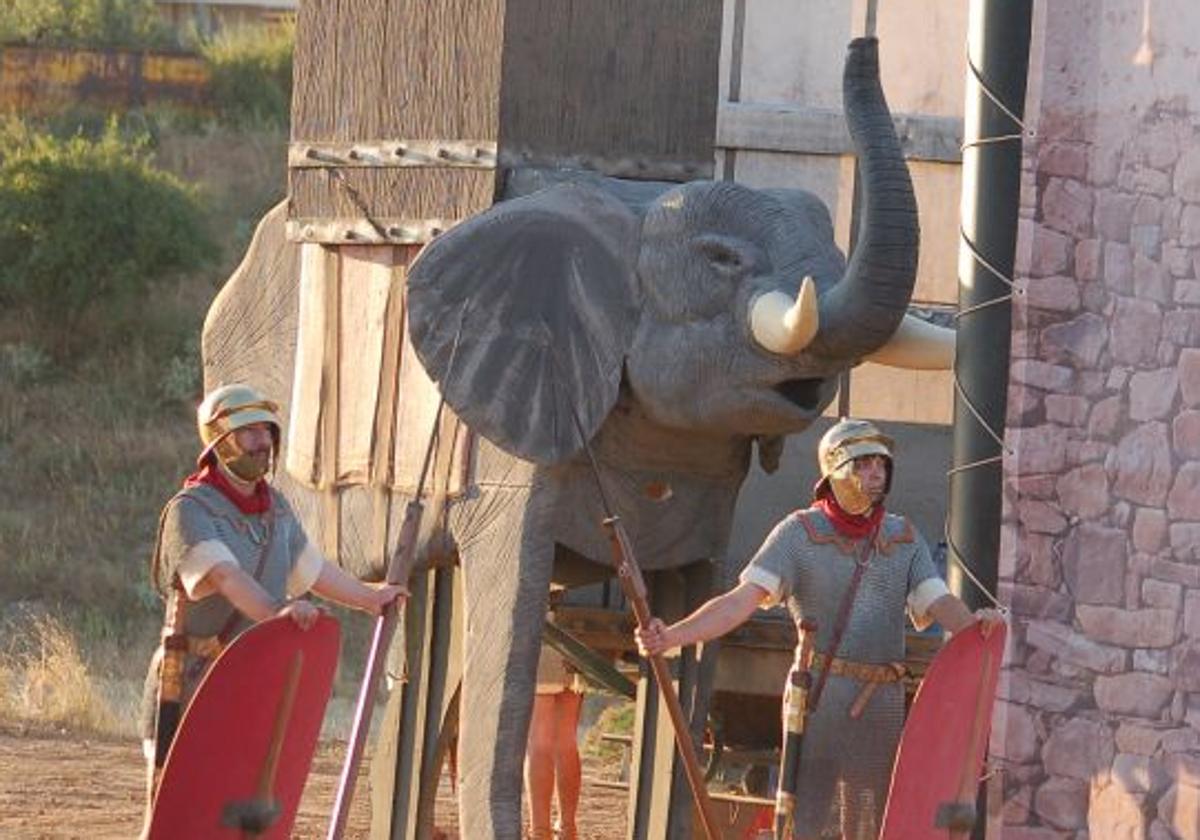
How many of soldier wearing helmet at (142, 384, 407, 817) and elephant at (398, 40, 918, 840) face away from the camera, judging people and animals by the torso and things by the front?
0

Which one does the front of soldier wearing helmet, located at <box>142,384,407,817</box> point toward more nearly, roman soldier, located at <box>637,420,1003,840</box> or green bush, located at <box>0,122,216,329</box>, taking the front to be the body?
the roman soldier

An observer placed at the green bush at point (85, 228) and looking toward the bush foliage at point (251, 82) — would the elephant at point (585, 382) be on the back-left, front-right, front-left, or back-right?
back-right

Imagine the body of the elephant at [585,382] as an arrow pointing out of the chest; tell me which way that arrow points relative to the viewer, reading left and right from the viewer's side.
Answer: facing the viewer and to the right of the viewer

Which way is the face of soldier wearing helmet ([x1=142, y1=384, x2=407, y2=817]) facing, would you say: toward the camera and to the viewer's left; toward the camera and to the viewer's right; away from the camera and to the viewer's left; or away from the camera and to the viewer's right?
toward the camera and to the viewer's right

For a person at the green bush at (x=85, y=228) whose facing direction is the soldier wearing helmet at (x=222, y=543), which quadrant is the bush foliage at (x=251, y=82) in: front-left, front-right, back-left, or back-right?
back-left

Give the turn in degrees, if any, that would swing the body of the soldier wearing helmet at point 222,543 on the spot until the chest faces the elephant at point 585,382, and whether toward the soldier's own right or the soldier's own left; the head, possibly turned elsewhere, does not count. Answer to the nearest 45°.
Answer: approximately 90° to the soldier's own left

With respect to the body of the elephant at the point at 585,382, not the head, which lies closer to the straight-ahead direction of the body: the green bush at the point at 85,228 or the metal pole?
the metal pole

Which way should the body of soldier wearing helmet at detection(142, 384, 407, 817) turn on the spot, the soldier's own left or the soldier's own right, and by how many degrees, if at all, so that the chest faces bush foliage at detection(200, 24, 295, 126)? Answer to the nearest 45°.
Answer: approximately 135° to the soldier's own left

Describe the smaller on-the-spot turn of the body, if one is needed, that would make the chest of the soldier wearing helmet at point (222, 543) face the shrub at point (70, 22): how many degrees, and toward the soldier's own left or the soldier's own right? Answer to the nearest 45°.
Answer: approximately 135° to the soldier's own left

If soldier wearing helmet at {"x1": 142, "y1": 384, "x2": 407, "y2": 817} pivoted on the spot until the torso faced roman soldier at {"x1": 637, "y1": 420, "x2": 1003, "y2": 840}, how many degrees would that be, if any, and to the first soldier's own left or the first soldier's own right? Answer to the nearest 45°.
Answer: approximately 45° to the first soldier's own left
